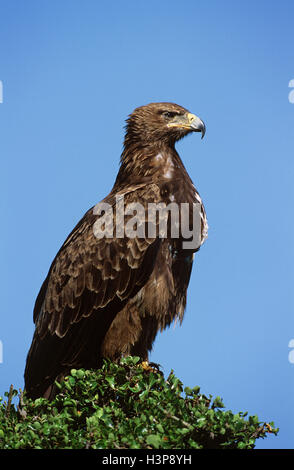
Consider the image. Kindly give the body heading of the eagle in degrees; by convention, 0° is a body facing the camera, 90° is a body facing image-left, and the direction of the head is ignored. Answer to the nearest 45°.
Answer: approximately 270°
